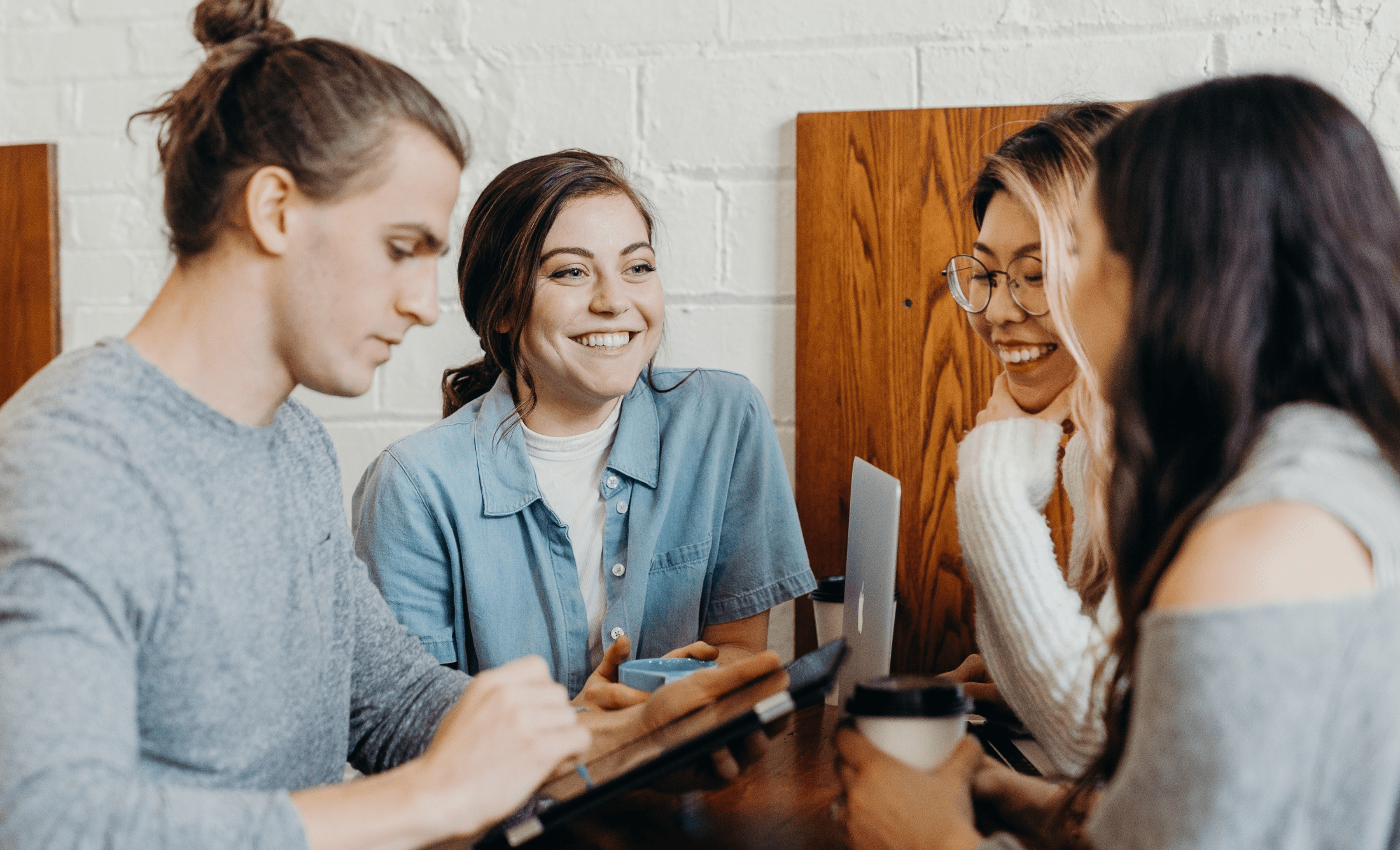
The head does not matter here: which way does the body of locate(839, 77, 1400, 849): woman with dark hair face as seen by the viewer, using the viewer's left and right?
facing away from the viewer and to the left of the viewer

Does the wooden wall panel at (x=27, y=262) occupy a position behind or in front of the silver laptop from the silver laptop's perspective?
behind

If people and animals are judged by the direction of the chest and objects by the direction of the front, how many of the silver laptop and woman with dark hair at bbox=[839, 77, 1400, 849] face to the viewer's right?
1

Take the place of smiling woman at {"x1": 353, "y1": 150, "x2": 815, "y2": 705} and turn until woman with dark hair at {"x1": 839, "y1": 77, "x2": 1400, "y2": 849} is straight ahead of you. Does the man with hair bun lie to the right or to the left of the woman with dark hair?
right

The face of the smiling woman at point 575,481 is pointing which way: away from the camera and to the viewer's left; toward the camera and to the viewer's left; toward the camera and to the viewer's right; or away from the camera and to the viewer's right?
toward the camera and to the viewer's right

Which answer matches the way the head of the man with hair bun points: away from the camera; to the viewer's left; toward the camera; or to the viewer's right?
to the viewer's right

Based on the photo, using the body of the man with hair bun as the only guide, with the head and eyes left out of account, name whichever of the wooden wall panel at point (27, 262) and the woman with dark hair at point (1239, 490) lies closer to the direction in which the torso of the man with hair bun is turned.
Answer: the woman with dark hair

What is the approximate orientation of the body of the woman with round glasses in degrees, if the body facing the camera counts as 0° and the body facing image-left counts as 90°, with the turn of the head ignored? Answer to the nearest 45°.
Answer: approximately 45°

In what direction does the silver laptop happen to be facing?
to the viewer's right
